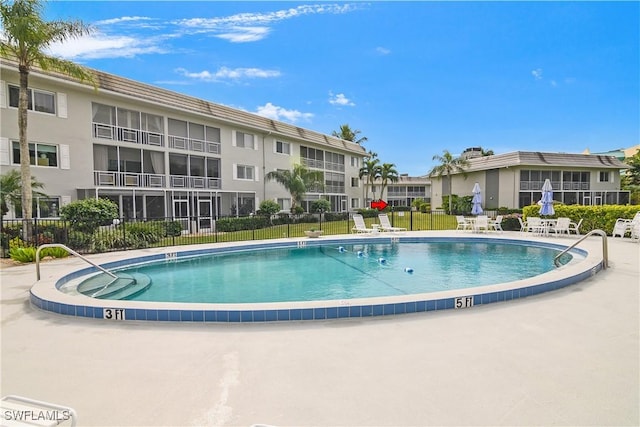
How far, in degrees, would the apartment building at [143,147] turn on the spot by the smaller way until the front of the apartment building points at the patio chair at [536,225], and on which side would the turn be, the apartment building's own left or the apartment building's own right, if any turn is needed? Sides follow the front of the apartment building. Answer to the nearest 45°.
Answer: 0° — it already faces it

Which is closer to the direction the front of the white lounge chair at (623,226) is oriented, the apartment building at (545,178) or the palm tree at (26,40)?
the palm tree

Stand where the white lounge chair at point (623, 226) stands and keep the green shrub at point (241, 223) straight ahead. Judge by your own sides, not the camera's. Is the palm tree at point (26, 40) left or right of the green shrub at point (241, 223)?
left

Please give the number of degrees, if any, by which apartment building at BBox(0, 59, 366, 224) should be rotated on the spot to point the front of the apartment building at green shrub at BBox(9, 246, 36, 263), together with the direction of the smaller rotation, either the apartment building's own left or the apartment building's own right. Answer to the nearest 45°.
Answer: approximately 45° to the apartment building's own right

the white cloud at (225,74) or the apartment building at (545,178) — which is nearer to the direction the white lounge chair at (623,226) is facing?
the white cloud

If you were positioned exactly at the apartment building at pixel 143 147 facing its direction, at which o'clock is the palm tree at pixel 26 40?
The palm tree is roughly at 2 o'clock from the apartment building.
